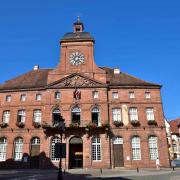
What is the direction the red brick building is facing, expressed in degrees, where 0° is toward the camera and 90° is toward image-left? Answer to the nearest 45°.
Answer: approximately 0°

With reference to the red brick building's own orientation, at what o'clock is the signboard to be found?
The signboard is roughly at 12 o'clock from the red brick building.

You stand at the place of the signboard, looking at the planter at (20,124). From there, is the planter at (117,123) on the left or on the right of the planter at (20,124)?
right

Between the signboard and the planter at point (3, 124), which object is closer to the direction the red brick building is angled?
the signboard
